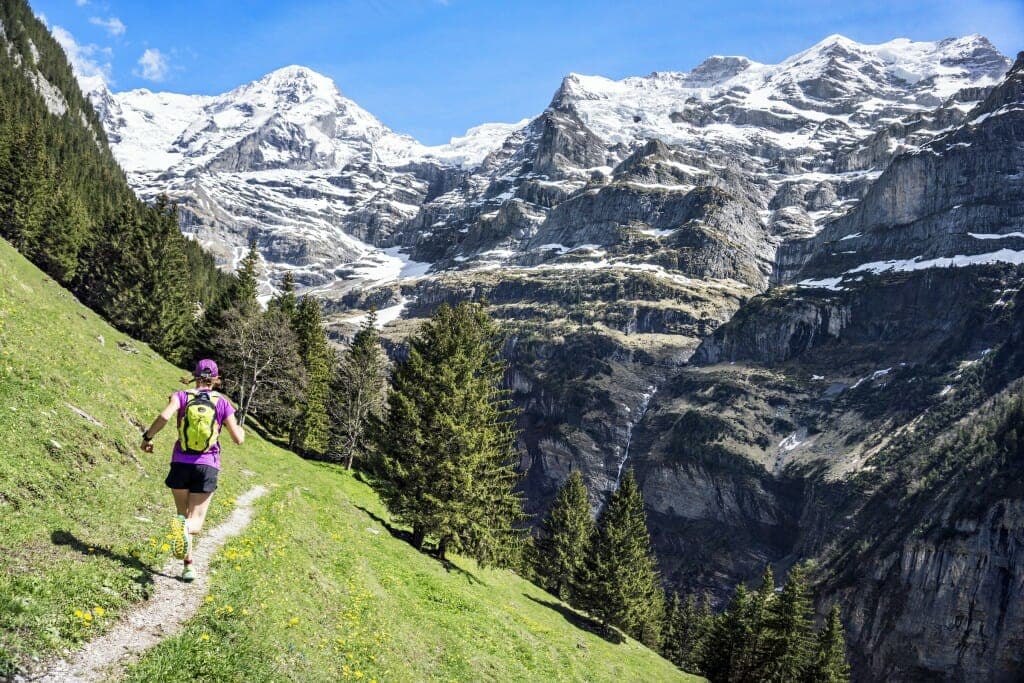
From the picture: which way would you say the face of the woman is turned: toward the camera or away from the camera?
away from the camera

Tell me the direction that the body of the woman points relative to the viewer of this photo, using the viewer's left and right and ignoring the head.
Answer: facing away from the viewer
